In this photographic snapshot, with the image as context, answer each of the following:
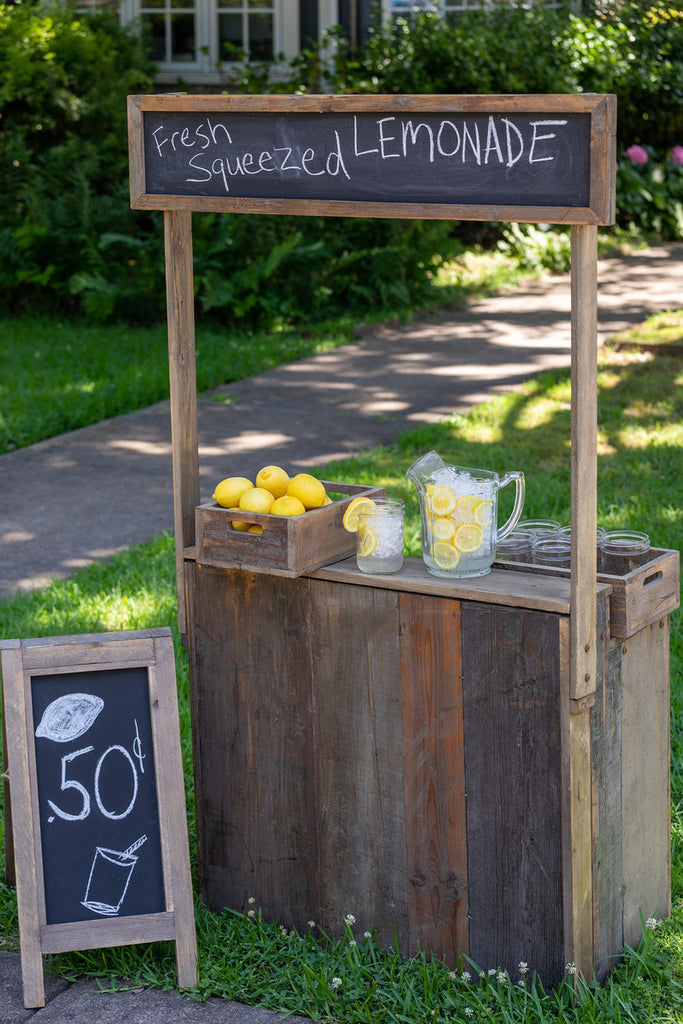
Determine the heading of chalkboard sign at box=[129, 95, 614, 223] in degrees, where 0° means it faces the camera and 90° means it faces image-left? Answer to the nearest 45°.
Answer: approximately 45°

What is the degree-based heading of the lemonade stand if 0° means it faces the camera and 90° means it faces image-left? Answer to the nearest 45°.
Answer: approximately 45°

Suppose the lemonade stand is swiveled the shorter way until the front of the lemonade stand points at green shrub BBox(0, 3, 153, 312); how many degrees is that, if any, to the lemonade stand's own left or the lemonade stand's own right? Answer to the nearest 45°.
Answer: approximately 135° to the lemonade stand's own right

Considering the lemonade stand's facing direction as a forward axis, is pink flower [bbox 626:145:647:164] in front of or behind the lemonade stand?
behind
